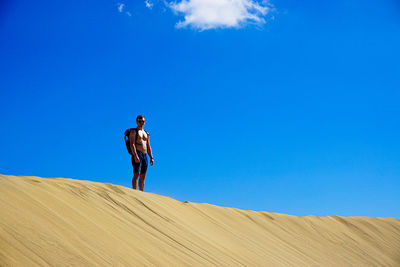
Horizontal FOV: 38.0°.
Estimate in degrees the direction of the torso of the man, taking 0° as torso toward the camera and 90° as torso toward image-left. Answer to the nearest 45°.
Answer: approximately 315°
